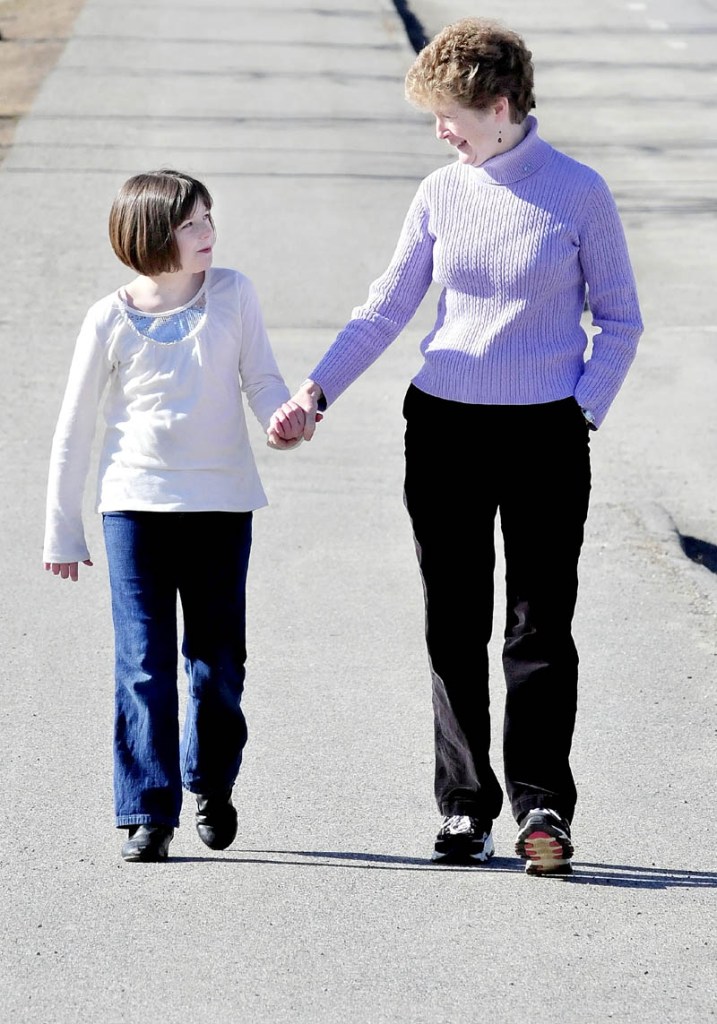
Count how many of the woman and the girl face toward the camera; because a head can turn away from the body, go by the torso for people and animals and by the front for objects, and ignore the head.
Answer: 2

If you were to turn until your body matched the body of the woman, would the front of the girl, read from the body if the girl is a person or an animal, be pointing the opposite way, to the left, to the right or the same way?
the same way

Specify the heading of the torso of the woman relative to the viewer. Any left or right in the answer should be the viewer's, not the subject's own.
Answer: facing the viewer

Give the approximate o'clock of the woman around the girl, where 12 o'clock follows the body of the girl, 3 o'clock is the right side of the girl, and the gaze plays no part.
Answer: The woman is roughly at 9 o'clock from the girl.

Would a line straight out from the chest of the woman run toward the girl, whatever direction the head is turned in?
no
